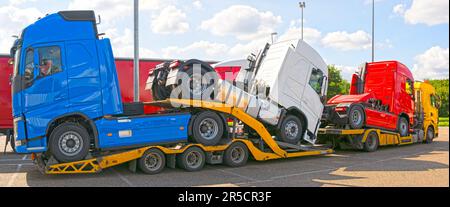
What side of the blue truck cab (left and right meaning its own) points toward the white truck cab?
back

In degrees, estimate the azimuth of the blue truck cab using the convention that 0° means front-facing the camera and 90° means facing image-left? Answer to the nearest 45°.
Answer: approximately 90°

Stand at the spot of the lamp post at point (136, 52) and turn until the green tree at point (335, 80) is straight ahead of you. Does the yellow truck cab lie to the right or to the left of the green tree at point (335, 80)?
right

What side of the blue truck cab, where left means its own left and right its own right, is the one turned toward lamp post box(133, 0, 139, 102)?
right

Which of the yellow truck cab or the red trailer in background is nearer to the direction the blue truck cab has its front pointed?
the red trailer in background

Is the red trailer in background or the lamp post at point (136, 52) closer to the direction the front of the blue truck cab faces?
the red trailer in background
